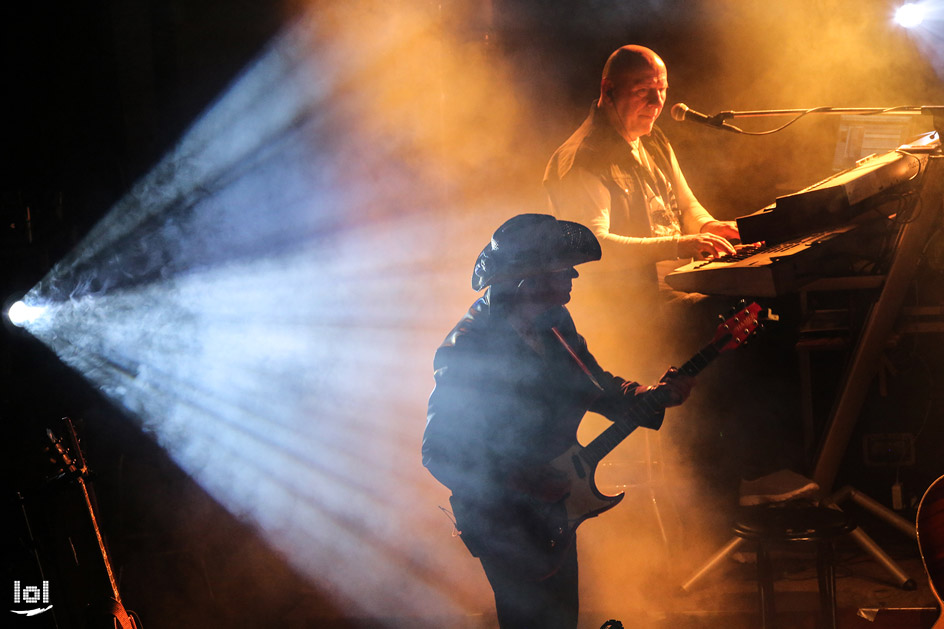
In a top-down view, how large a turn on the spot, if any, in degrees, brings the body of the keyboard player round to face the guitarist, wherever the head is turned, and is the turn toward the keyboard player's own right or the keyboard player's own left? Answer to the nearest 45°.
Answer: approximately 45° to the keyboard player's own right

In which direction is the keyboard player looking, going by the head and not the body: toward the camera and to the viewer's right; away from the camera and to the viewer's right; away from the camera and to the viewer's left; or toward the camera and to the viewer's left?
toward the camera and to the viewer's right

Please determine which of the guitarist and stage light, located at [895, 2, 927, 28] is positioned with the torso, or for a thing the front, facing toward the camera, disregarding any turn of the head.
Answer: the stage light

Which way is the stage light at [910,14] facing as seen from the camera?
toward the camera

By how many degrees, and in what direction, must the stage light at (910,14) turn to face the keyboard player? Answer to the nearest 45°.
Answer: approximately 45° to its right

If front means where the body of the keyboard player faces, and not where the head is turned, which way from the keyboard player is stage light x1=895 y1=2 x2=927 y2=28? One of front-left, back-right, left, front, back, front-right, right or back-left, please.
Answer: left

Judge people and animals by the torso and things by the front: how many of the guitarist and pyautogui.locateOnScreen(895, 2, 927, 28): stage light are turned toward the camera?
1

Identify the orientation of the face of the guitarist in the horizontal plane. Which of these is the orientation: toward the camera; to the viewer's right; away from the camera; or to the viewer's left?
to the viewer's right

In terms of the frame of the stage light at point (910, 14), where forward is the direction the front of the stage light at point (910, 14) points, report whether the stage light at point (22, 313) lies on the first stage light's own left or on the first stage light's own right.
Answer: on the first stage light's own right

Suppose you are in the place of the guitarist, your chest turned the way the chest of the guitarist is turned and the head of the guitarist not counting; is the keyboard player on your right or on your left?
on your left

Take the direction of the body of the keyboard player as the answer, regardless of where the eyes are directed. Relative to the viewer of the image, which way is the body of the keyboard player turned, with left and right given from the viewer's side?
facing the viewer and to the right of the viewer

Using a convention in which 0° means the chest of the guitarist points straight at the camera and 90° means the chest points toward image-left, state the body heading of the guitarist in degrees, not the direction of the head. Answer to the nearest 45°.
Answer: approximately 270°

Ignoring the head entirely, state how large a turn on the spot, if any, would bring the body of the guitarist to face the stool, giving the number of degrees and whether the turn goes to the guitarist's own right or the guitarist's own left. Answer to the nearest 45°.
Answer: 0° — they already face it
